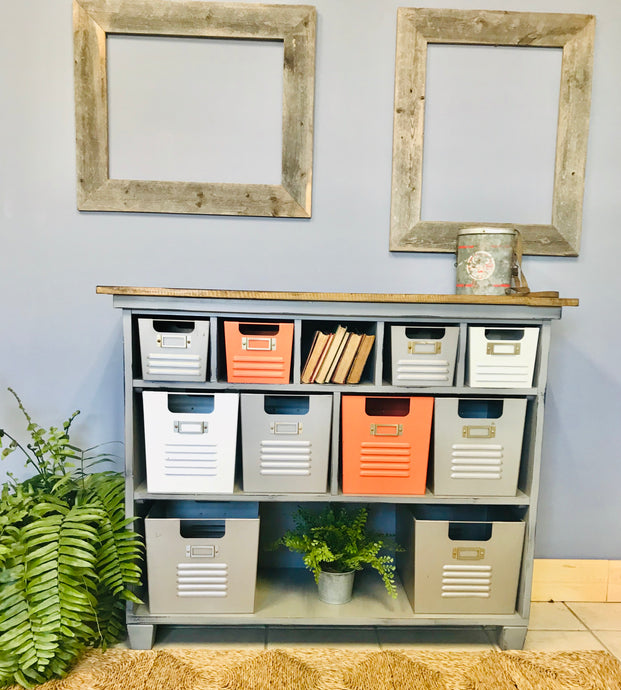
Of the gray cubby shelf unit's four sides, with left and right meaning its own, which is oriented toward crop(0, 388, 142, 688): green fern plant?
right

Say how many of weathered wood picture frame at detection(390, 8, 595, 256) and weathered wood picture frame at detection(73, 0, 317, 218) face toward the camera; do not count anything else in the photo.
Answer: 2

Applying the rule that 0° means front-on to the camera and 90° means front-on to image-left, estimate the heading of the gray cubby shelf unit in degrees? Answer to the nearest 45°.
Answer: approximately 0°

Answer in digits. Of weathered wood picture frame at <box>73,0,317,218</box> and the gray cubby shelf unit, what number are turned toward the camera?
2
